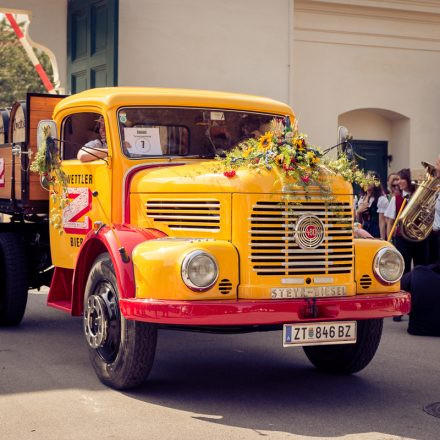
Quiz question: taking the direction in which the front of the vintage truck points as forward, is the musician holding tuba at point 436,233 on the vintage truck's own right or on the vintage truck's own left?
on the vintage truck's own left

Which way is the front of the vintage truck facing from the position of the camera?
facing the viewer and to the right of the viewer
